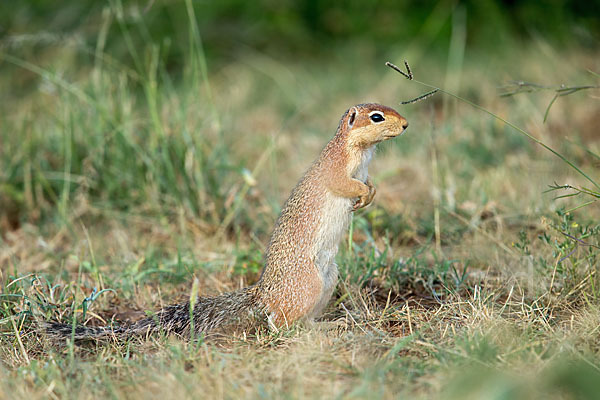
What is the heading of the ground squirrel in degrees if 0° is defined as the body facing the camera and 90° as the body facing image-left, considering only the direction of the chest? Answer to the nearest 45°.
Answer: approximately 270°
